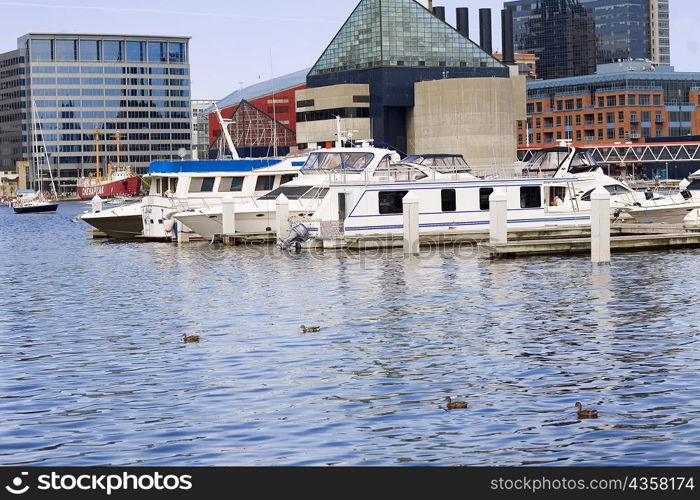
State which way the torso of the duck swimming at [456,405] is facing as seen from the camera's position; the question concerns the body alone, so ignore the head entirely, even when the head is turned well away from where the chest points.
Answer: to the viewer's left

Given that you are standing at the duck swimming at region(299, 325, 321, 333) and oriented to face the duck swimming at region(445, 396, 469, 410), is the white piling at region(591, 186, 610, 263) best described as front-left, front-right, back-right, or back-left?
back-left

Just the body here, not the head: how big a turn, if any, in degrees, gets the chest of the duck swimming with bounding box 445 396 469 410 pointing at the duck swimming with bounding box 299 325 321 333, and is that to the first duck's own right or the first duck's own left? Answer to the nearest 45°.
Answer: approximately 90° to the first duck's own right

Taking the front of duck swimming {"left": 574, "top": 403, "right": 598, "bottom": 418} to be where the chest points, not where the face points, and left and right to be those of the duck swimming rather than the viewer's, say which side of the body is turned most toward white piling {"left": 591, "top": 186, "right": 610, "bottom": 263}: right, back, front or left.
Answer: right

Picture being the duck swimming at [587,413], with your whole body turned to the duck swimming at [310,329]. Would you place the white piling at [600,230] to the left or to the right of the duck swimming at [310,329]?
right

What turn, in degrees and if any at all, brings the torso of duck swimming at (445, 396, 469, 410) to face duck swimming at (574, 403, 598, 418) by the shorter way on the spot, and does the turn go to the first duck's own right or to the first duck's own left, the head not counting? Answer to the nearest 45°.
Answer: approximately 180°

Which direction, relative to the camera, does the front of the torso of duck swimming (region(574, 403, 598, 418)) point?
to the viewer's left
